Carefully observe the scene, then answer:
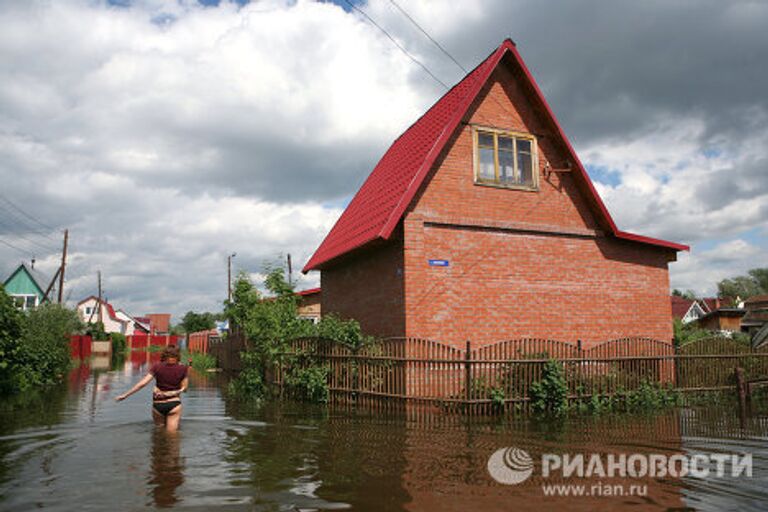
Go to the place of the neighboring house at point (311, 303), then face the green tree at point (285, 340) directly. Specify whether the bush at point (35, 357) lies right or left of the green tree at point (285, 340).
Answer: right

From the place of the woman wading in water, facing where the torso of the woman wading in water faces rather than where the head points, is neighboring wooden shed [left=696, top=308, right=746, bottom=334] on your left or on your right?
on your right

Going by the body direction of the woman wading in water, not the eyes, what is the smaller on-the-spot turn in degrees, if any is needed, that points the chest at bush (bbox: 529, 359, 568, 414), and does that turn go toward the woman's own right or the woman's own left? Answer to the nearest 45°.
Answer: approximately 90° to the woman's own right

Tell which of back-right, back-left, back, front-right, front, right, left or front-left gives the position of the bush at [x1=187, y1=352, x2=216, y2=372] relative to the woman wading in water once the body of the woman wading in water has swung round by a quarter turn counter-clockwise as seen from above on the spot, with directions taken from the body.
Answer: right

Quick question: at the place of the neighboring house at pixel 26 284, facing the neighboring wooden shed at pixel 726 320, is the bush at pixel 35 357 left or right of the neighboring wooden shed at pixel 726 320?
right

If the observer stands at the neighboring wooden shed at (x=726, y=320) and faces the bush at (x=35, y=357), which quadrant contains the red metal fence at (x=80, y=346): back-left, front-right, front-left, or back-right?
front-right

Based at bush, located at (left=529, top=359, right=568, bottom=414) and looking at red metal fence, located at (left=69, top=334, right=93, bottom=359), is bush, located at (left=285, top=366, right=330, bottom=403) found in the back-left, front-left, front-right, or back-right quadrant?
front-left

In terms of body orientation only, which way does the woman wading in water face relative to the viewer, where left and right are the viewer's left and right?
facing away from the viewer

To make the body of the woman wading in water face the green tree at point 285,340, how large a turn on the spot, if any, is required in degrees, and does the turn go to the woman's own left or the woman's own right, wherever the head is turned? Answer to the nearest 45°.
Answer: approximately 45° to the woman's own right

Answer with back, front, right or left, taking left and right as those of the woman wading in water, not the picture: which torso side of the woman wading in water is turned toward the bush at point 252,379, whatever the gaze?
front

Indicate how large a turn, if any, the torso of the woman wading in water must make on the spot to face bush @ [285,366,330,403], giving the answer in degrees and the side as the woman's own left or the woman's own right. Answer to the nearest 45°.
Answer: approximately 45° to the woman's own right

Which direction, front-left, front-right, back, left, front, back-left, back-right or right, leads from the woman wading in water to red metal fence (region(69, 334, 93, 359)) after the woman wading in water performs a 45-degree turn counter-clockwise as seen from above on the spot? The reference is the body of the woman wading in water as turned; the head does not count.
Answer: front-right
